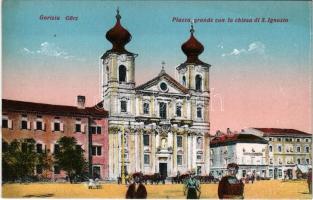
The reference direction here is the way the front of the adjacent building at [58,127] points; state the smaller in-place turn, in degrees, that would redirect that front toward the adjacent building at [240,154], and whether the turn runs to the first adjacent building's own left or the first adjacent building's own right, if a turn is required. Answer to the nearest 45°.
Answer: approximately 90° to the first adjacent building's own left

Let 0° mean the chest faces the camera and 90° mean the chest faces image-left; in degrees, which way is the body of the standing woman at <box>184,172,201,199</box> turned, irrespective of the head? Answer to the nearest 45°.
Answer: approximately 0°

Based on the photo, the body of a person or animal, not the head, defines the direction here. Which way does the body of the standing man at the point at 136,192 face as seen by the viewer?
toward the camera

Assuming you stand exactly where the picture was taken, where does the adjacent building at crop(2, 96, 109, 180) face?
facing the viewer

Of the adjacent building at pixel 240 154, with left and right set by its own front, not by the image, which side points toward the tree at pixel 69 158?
right

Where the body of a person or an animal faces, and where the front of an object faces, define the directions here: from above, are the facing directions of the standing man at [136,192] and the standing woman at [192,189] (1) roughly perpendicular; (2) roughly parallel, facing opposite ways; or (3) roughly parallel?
roughly parallel

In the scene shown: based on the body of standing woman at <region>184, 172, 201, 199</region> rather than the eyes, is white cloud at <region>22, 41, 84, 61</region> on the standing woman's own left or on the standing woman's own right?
on the standing woman's own right

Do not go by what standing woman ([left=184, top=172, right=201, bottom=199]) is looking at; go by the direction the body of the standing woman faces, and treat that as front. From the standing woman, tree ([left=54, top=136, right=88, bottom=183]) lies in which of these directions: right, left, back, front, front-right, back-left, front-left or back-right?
right

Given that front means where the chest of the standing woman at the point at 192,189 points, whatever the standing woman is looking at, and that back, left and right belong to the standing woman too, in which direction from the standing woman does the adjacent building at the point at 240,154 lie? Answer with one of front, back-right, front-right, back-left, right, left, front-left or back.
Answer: back-left

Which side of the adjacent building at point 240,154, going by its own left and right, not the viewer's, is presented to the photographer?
front
